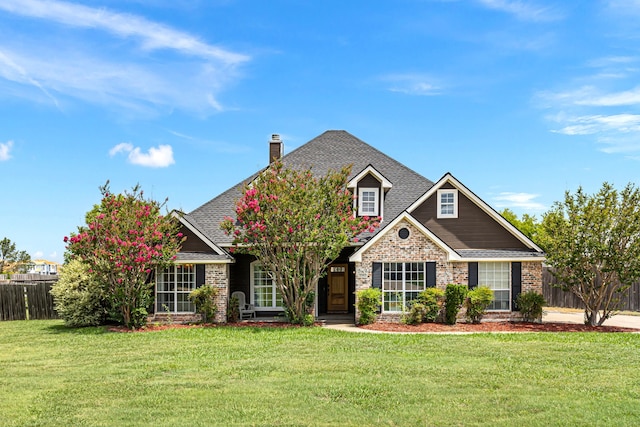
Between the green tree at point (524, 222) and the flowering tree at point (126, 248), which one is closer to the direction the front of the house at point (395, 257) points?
the flowering tree

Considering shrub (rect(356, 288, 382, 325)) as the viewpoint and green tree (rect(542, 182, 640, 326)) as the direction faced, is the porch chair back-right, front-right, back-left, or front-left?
back-left

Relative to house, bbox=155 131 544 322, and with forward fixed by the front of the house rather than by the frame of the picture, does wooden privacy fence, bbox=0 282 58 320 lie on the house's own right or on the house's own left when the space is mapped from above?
on the house's own right

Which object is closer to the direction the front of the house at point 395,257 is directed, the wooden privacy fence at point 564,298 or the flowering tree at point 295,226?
the flowering tree

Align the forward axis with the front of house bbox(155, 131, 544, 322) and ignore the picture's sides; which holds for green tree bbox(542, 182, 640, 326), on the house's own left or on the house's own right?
on the house's own left

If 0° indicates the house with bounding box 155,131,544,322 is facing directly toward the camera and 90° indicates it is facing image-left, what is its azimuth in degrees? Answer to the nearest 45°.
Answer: approximately 0°
